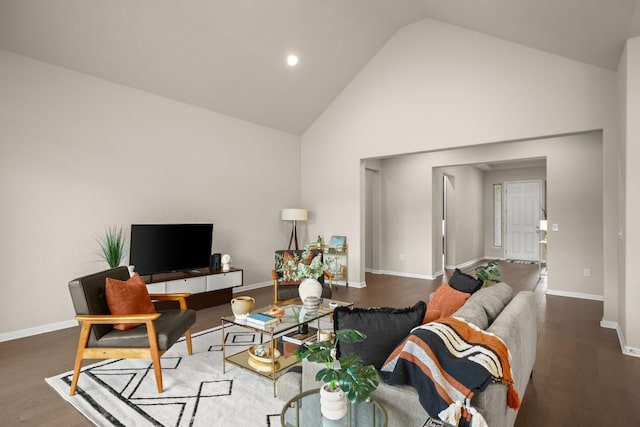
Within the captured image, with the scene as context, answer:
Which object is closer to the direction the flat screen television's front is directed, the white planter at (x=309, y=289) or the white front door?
the white planter

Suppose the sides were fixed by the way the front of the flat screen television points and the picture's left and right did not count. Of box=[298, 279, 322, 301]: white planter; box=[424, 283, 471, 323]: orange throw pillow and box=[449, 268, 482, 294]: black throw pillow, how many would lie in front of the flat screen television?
3

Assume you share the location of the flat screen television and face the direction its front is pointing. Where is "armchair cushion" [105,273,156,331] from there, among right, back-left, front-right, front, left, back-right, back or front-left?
front-right

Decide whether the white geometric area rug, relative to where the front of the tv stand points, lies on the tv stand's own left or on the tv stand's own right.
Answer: on the tv stand's own right

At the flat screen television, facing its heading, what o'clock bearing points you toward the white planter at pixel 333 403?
The white planter is roughly at 1 o'clock from the flat screen television.

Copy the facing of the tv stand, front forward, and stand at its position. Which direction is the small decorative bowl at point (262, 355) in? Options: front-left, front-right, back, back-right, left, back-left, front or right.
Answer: front-right

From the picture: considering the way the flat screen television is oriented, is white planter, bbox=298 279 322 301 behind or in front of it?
in front

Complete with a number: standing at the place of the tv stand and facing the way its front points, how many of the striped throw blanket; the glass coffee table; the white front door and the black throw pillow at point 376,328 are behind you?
0

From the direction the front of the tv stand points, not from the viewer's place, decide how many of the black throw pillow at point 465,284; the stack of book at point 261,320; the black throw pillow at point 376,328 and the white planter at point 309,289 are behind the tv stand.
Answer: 0

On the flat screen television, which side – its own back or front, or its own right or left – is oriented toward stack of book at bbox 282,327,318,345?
front

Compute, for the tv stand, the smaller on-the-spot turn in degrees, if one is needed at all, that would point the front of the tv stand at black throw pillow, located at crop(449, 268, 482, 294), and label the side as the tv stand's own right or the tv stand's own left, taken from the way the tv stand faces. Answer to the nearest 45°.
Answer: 0° — it already faces it

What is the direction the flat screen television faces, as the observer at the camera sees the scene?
facing the viewer and to the right of the viewer

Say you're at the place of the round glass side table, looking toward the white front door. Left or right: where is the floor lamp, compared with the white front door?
left

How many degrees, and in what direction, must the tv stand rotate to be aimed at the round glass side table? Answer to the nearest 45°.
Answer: approximately 45° to its right

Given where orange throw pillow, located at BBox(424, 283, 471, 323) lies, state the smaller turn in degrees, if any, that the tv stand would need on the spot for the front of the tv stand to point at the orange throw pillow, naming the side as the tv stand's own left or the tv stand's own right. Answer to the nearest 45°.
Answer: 0° — it already faces it

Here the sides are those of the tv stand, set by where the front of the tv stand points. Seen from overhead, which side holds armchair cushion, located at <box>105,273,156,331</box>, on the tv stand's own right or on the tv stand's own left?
on the tv stand's own right
